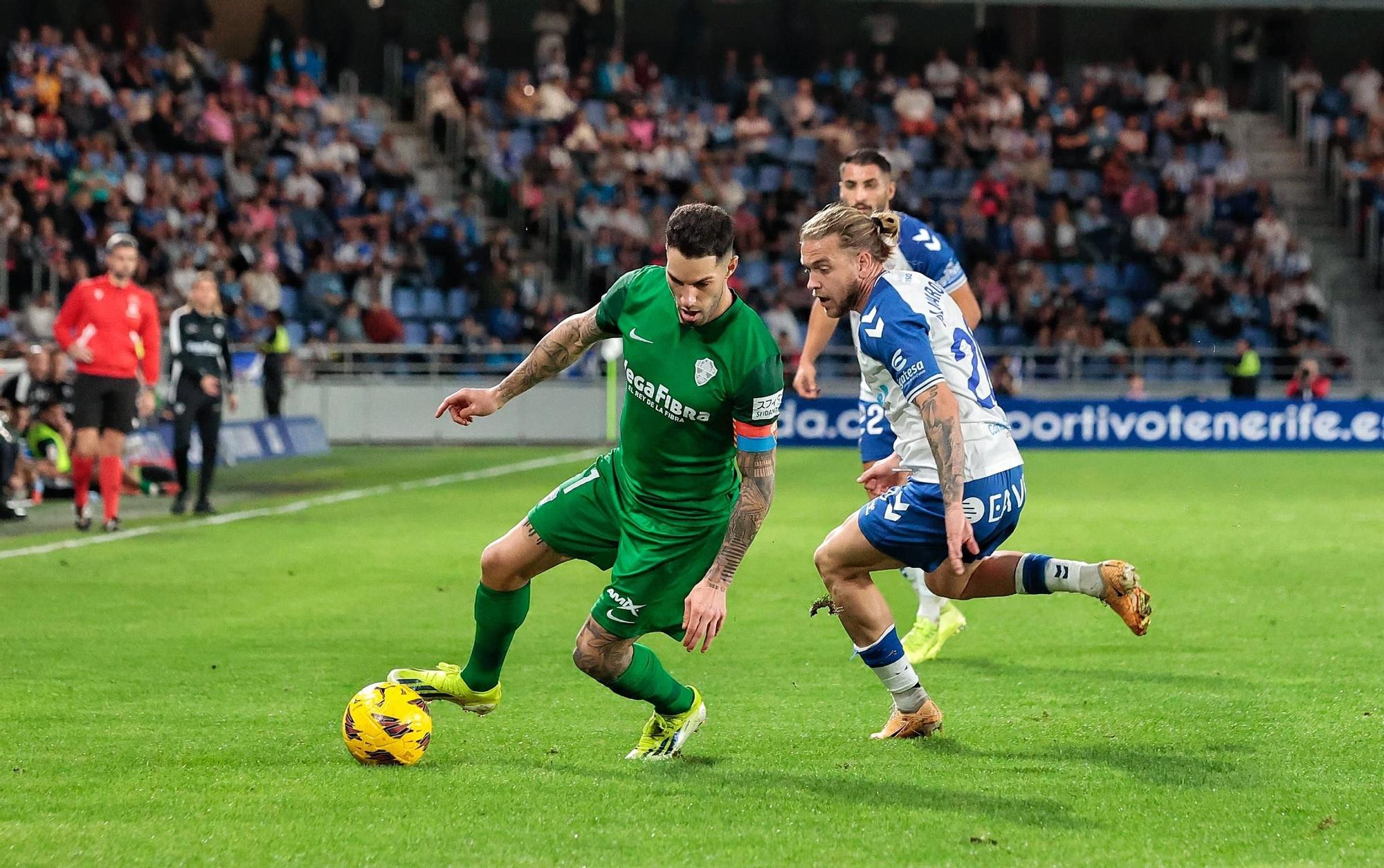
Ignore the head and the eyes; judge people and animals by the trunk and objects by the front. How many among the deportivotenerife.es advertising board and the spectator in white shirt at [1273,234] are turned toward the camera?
2

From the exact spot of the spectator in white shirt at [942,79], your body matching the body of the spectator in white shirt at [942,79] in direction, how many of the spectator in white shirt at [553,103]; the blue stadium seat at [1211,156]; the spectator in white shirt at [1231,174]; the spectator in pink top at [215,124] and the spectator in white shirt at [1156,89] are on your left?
3

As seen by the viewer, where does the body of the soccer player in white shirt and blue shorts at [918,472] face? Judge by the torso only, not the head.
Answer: to the viewer's left

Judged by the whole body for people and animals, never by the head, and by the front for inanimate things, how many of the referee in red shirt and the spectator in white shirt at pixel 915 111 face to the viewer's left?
0

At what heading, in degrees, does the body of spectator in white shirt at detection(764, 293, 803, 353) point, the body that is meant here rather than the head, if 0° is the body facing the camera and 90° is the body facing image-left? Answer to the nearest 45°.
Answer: approximately 0°

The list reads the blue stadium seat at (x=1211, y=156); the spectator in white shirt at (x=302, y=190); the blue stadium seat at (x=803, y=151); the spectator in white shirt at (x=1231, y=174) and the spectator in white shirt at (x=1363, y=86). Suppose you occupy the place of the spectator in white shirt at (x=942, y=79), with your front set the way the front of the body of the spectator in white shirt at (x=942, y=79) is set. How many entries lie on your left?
3

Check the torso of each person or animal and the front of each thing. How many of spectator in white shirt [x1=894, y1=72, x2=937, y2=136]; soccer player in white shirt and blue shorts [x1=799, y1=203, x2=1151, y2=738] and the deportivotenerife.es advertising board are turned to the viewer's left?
1

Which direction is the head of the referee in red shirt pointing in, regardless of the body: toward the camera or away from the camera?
toward the camera

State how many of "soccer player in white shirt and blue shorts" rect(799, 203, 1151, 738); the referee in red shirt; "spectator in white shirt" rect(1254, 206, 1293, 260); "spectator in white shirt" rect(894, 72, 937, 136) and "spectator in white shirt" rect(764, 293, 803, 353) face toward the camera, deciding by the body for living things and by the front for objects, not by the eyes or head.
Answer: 4

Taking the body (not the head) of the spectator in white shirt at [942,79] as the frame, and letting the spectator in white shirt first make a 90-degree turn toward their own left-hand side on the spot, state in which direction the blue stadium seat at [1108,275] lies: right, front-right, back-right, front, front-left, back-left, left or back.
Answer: front-right

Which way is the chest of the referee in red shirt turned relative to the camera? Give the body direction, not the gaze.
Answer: toward the camera

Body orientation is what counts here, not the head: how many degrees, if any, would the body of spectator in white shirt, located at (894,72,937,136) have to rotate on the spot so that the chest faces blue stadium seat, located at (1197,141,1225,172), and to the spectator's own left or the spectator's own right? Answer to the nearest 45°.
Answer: approximately 90° to the spectator's own left

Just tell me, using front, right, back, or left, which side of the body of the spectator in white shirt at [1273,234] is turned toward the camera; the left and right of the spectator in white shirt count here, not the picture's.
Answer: front

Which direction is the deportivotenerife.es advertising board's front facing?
toward the camera

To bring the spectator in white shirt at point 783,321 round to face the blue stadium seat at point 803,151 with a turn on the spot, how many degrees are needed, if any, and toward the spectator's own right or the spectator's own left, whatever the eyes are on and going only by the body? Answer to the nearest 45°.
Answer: approximately 180°
